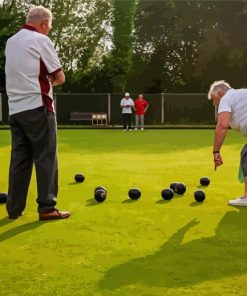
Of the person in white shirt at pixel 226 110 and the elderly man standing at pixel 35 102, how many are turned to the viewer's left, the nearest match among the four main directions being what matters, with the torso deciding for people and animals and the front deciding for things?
1

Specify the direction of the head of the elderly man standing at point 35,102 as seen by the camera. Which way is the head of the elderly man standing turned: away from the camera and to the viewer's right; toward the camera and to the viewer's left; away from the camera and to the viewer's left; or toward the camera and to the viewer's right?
away from the camera and to the viewer's right

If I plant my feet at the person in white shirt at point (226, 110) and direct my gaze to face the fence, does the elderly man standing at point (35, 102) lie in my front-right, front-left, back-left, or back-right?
back-left

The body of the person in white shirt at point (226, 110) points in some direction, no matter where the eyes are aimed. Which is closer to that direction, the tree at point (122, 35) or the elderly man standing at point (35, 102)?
the elderly man standing

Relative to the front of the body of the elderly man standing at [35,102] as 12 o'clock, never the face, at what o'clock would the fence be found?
The fence is roughly at 11 o'clock from the elderly man standing.

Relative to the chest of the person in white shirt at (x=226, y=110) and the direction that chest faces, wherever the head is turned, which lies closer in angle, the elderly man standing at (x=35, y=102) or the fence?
the elderly man standing

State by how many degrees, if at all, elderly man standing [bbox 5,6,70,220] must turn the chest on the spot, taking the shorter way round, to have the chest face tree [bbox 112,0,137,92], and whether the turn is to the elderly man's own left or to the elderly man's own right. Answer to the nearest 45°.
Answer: approximately 45° to the elderly man's own left

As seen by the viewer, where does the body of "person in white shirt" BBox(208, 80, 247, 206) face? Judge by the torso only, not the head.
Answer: to the viewer's left

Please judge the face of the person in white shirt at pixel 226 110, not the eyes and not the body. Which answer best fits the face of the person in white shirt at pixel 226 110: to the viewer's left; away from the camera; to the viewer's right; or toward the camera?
to the viewer's left
